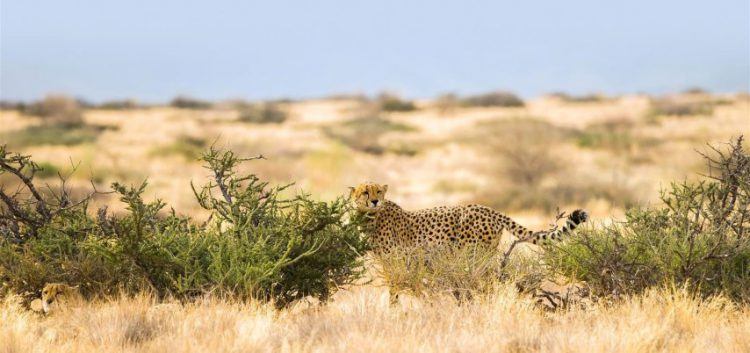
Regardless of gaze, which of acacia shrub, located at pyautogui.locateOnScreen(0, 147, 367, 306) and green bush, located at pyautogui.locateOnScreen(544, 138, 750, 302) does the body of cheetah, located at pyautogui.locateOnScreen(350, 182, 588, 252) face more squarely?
the acacia shrub

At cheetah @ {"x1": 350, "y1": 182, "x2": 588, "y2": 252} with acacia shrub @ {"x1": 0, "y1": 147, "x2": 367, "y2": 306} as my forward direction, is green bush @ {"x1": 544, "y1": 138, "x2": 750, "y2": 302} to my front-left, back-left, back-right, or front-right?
back-left

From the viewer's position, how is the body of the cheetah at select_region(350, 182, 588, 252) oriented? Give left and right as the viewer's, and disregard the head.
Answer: facing to the left of the viewer

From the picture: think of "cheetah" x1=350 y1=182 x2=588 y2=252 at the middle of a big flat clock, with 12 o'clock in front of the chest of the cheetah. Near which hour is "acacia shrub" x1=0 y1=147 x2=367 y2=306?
The acacia shrub is roughly at 11 o'clock from the cheetah.

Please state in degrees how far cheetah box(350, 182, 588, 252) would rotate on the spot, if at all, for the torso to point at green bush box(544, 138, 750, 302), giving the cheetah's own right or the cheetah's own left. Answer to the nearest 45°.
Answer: approximately 180°
